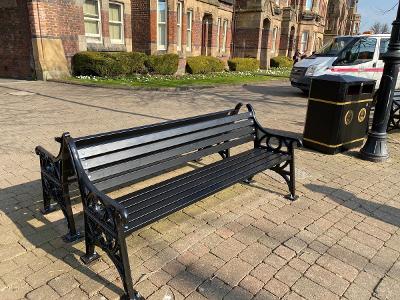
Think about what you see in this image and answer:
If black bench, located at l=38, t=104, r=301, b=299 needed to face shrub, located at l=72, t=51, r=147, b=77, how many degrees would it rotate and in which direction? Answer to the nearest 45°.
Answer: approximately 135° to its left

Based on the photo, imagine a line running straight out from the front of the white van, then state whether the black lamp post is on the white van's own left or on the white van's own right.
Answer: on the white van's own left

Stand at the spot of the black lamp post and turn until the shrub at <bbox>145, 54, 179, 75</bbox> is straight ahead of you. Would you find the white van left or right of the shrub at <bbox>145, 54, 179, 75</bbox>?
right

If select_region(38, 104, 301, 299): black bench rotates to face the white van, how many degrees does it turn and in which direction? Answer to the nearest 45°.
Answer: approximately 90° to its left

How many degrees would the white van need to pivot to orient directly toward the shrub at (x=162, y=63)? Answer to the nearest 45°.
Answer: approximately 45° to its right

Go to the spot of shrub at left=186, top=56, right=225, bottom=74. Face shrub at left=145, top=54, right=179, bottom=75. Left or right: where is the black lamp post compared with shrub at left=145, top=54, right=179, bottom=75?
left

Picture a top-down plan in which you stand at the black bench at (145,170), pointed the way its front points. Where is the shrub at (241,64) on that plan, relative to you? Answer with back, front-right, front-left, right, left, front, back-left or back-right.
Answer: back-left

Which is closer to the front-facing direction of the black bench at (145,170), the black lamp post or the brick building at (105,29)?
the black lamp post

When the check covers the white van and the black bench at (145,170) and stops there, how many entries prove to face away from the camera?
0

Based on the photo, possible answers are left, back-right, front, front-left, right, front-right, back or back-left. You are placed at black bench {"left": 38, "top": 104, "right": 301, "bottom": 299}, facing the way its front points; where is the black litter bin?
left

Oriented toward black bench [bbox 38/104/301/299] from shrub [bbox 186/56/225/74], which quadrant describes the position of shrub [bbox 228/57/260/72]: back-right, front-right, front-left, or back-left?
back-left

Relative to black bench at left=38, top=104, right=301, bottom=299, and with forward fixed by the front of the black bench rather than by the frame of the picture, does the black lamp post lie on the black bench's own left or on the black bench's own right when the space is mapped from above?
on the black bench's own left

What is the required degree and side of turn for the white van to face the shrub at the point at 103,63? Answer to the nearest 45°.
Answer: approximately 45° to its right

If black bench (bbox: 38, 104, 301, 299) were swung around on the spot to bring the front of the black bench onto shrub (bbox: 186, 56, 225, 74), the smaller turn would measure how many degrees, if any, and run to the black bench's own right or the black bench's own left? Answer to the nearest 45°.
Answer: approximately 135° to the black bench's own left

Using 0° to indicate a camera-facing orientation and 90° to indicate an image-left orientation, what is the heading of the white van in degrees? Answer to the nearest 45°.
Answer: approximately 45°

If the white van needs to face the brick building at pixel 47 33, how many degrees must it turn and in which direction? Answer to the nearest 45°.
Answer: approximately 45° to its right
